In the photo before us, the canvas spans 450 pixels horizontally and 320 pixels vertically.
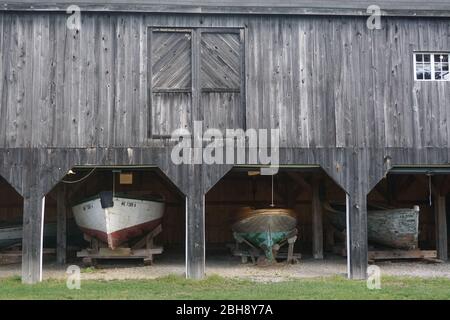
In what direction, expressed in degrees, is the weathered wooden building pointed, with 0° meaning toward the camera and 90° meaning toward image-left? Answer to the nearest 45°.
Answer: approximately 0°

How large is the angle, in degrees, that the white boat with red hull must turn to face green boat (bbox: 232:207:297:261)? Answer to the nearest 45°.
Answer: approximately 90° to its left

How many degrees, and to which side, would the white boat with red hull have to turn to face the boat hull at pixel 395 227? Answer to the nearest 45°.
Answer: approximately 90° to its left

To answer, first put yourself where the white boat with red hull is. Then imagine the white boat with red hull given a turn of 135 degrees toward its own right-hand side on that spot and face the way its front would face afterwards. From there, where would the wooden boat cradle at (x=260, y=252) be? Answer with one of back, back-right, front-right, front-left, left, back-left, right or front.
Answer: back-right
